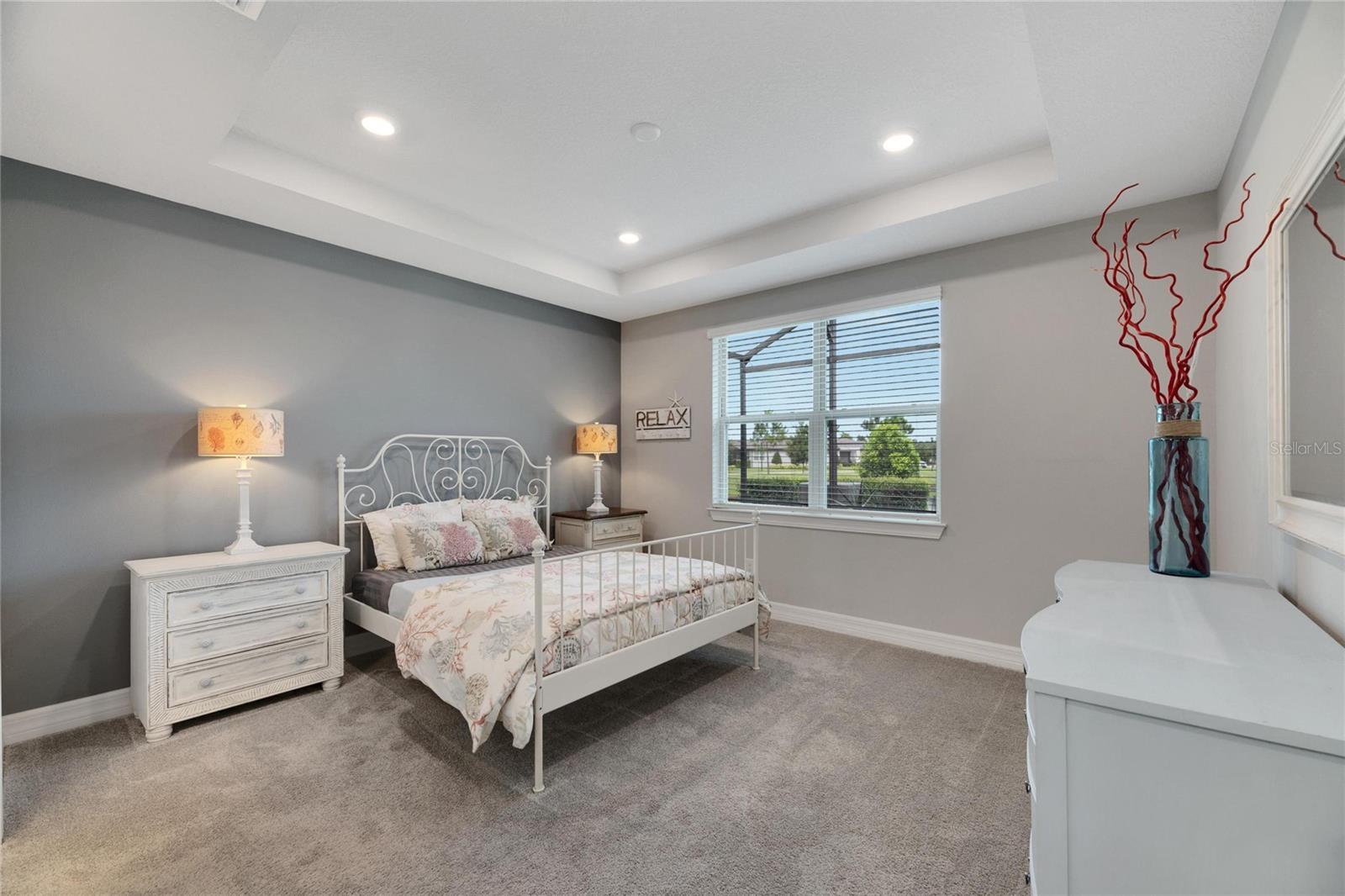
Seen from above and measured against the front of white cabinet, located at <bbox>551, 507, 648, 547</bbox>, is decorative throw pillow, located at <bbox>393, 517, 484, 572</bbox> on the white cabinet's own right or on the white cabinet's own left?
on the white cabinet's own right

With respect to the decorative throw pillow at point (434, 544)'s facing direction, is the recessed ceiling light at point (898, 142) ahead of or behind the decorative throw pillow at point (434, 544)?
ahead

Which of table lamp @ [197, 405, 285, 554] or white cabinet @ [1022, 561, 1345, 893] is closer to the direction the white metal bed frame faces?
the white cabinet

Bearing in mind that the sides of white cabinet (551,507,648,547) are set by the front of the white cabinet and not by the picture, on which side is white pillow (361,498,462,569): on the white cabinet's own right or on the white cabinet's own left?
on the white cabinet's own right

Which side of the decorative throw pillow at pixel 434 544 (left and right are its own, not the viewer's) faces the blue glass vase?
front

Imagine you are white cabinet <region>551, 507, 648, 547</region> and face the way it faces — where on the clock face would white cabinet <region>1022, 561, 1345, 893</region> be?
white cabinet <region>1022, 561, 1345, 893</region> is roughly at 1 o'clock from white cabinet <region>551, 507, 648, 547</region>.

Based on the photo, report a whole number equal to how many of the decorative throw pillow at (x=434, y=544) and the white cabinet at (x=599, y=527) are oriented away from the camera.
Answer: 0

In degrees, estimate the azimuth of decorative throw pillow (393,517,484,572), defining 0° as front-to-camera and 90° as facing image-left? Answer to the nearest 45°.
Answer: approximately 315°

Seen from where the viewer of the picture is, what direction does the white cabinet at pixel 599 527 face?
facing the viewer and to the right of the viewer

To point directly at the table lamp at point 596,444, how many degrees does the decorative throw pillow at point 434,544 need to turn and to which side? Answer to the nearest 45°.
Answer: approximately 90° to its left

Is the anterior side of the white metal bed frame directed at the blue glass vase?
yes
